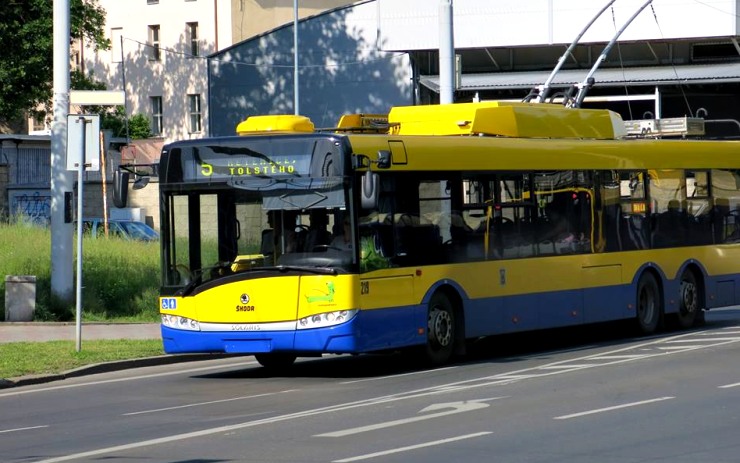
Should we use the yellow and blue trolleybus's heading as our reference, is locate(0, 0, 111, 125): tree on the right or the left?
on its right

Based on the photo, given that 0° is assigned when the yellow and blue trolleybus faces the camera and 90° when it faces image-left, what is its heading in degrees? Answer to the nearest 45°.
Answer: approximately 45°

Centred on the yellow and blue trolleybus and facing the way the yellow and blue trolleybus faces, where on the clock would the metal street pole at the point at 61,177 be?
The metal street pole is roughly at 3 o'clock from the yellow and blue trolleybus.

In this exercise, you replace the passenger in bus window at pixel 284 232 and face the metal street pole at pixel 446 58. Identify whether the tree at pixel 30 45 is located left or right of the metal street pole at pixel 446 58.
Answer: left

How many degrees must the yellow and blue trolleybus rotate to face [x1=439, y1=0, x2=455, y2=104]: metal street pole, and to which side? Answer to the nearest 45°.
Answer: approximately 135° to its right
